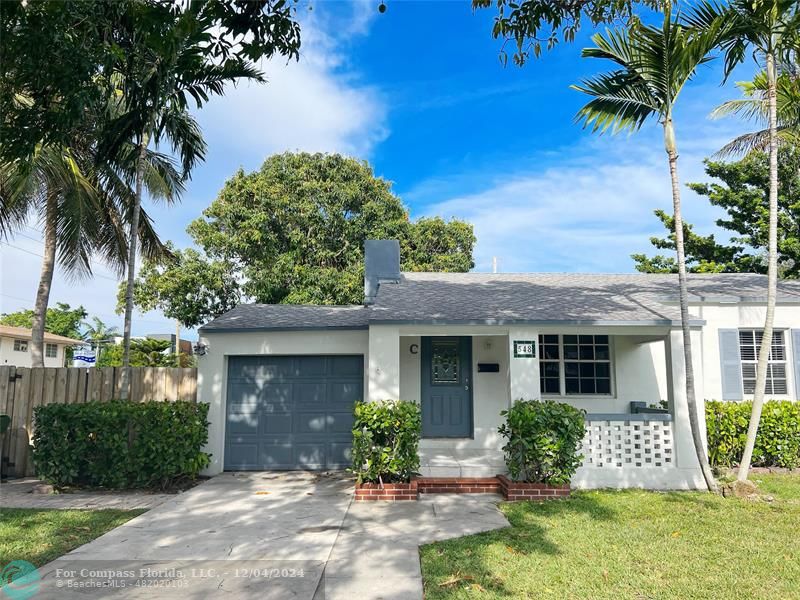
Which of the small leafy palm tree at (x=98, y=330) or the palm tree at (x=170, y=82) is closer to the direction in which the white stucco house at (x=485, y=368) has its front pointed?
the palm tree

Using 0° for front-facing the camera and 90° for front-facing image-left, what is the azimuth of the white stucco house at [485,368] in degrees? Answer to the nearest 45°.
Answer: approximately 0°

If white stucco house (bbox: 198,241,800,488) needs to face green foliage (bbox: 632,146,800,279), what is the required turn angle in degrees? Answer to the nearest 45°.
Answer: approximately 135° to its left

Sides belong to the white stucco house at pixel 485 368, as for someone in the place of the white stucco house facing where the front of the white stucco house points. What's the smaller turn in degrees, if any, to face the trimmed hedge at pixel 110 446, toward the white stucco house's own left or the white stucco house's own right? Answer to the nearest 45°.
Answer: approximately 45° to the white stucco house's own right

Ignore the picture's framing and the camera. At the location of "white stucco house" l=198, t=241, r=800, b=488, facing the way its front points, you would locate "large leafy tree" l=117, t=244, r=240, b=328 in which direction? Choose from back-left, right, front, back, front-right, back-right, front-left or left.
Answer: back-right

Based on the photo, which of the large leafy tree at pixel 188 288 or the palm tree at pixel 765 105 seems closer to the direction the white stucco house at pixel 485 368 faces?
the palm tree

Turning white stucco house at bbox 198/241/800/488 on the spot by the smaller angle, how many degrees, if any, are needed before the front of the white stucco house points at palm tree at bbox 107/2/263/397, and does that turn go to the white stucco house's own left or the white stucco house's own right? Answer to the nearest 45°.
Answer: approximately 45° to the white stucco house's own right

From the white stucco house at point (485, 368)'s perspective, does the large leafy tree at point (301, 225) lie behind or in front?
behind

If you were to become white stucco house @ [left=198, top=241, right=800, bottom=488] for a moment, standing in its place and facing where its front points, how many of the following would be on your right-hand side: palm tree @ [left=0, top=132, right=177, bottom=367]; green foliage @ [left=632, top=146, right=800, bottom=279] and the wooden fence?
2
